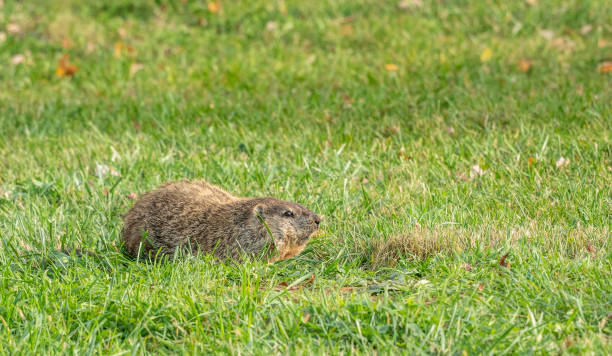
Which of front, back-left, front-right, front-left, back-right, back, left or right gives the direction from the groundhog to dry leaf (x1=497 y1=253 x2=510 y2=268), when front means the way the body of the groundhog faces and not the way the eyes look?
front-right

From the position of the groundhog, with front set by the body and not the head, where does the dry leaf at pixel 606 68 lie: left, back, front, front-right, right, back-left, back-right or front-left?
front-left

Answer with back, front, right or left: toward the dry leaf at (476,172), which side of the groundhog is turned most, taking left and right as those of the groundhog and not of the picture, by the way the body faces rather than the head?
left

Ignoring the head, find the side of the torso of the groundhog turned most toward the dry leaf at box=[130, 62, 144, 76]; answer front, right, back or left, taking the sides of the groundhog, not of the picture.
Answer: left

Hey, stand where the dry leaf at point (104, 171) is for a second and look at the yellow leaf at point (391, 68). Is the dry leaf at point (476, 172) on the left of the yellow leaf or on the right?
right

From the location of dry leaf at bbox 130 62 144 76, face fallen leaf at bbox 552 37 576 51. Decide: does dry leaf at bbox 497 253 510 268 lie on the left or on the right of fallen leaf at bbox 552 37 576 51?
right

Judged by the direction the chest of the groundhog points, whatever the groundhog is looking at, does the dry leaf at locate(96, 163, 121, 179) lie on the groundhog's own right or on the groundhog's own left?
on the groundhog's own left

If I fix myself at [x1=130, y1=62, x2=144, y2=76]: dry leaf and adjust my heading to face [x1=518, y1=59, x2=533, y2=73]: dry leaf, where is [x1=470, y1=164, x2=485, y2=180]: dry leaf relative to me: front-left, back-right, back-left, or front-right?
front-right

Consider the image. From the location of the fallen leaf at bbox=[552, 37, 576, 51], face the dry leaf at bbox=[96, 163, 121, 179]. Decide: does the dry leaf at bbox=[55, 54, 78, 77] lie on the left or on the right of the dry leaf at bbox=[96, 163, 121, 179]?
right

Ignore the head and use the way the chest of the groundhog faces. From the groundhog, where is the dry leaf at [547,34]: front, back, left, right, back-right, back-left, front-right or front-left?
front-left

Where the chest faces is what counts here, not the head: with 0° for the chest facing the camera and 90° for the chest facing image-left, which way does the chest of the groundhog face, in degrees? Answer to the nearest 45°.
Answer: approximately 270°

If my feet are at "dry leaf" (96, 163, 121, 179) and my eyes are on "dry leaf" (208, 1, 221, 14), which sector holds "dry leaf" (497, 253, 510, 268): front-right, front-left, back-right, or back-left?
back-right

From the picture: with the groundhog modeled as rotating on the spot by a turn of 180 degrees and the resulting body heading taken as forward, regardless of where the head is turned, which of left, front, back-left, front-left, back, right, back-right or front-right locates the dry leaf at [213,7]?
right

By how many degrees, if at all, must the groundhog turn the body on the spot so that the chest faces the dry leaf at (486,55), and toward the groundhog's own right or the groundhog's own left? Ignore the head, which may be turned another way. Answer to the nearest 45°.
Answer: approximately 45° to the groundhog's own left
